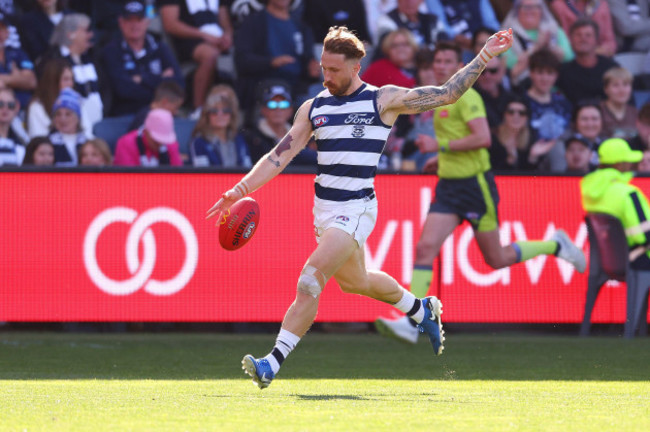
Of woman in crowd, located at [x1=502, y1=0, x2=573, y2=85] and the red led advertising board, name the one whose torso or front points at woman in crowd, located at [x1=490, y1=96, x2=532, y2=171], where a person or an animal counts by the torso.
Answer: woman in crowd, located at [x1=502, y1=0, x2=573, y2=85]

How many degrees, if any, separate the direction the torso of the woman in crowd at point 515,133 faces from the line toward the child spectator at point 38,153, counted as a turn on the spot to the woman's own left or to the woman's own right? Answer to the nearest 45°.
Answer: approximately 45° to the woman's own right

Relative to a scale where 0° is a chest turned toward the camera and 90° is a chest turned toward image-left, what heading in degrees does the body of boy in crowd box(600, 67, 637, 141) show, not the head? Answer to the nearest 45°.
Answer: approximately 0°
